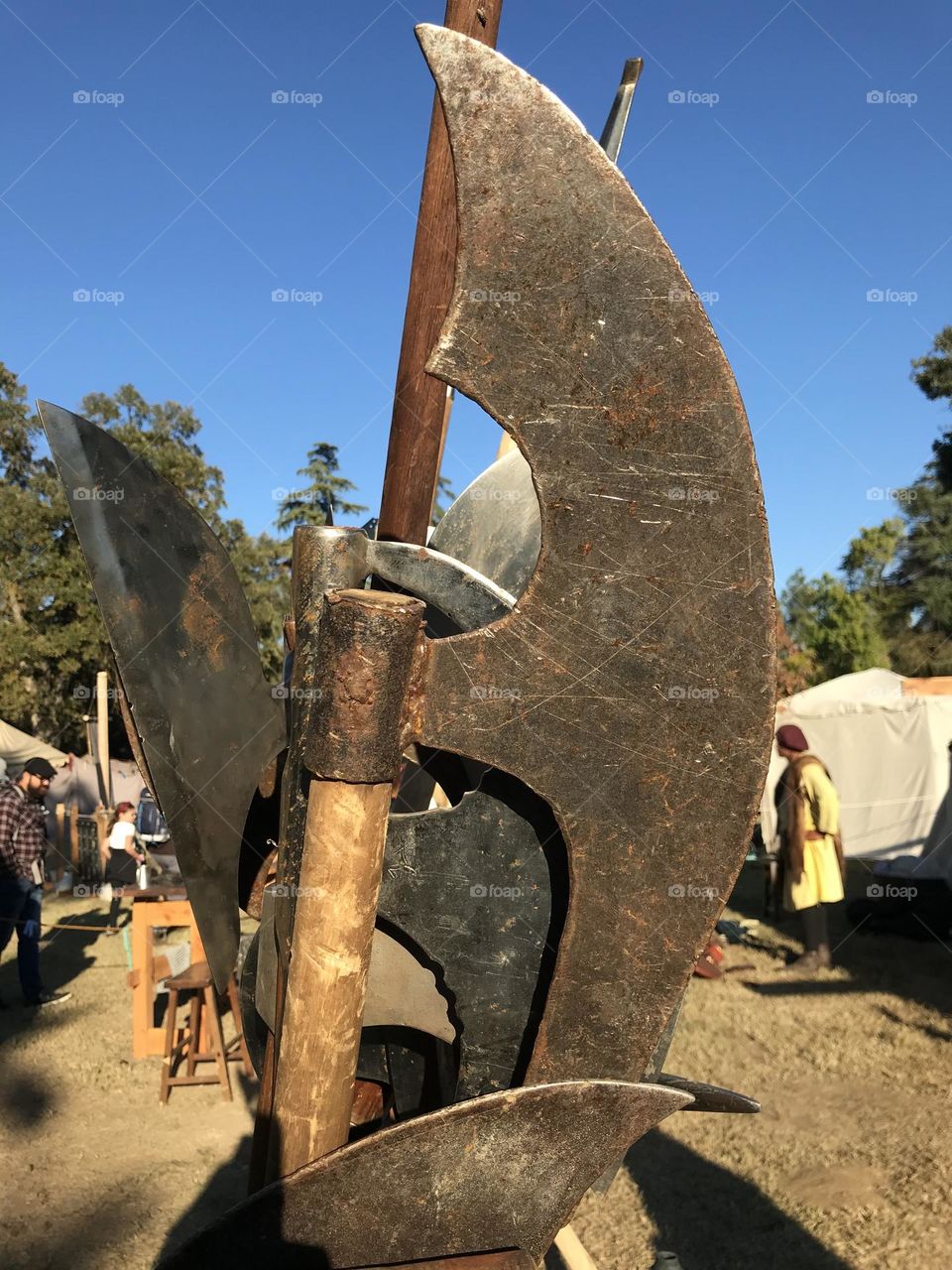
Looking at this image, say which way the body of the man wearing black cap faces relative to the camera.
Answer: to the viewer's right

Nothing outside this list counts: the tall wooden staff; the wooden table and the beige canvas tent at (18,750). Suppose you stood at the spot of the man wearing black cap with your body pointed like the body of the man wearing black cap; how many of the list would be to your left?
1

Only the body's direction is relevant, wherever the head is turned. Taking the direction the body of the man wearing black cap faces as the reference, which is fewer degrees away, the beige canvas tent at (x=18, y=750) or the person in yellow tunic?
the person in yellow tunic

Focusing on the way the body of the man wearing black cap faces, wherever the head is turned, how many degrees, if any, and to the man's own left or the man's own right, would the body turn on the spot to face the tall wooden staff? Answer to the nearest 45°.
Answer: approximately 90° to the man's own right

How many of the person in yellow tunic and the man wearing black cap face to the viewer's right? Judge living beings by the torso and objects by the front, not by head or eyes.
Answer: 1

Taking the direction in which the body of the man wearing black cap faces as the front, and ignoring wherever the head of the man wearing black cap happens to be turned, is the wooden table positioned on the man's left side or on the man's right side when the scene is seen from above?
on the man's right side

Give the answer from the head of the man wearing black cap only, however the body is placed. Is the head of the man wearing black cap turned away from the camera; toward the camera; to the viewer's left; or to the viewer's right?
to the viewer's right

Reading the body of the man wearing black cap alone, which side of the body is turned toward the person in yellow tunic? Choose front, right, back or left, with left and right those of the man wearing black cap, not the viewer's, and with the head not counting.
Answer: front

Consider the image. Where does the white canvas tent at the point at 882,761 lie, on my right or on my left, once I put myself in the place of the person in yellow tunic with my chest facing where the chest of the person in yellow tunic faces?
on my right

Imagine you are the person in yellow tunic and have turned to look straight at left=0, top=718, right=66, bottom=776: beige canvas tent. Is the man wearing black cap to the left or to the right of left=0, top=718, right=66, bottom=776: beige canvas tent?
left

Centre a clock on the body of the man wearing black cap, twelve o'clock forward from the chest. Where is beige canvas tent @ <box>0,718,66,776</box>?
The beige canvas tent is roughly at 9 o'clock from the man wearing black cap.

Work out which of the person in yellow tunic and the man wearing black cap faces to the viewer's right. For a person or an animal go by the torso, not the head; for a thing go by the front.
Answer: the man wearing black cap

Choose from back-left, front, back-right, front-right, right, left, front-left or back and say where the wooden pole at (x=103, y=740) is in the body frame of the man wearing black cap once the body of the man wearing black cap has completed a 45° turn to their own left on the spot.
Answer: front-left
